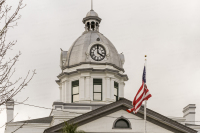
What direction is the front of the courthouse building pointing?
toward the camera
